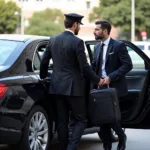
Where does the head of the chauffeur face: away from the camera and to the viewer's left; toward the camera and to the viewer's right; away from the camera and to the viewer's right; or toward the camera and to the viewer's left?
away from the camera and to the viewer's right

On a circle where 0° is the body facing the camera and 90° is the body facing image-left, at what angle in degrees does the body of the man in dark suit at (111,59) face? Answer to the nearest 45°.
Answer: approximately 45°

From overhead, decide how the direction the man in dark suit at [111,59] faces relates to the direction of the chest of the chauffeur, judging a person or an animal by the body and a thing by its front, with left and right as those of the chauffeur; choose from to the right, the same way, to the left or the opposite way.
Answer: the opposite way

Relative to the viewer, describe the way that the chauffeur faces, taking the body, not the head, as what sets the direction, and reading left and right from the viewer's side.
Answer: facing away from the viewer and to the right of the viewer

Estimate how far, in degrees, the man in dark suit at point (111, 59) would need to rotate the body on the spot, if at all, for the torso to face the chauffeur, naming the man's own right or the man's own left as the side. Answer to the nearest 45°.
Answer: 0° — they already face them
